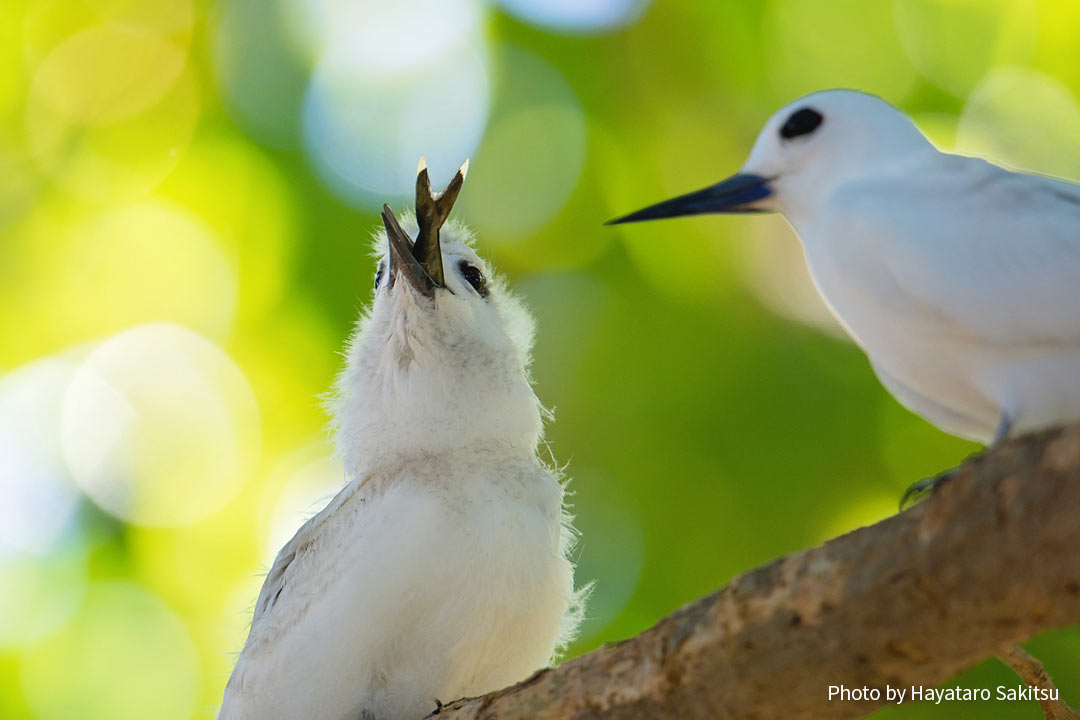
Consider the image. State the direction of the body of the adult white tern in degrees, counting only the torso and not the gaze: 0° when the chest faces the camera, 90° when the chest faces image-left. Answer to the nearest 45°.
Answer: approximately 90°
